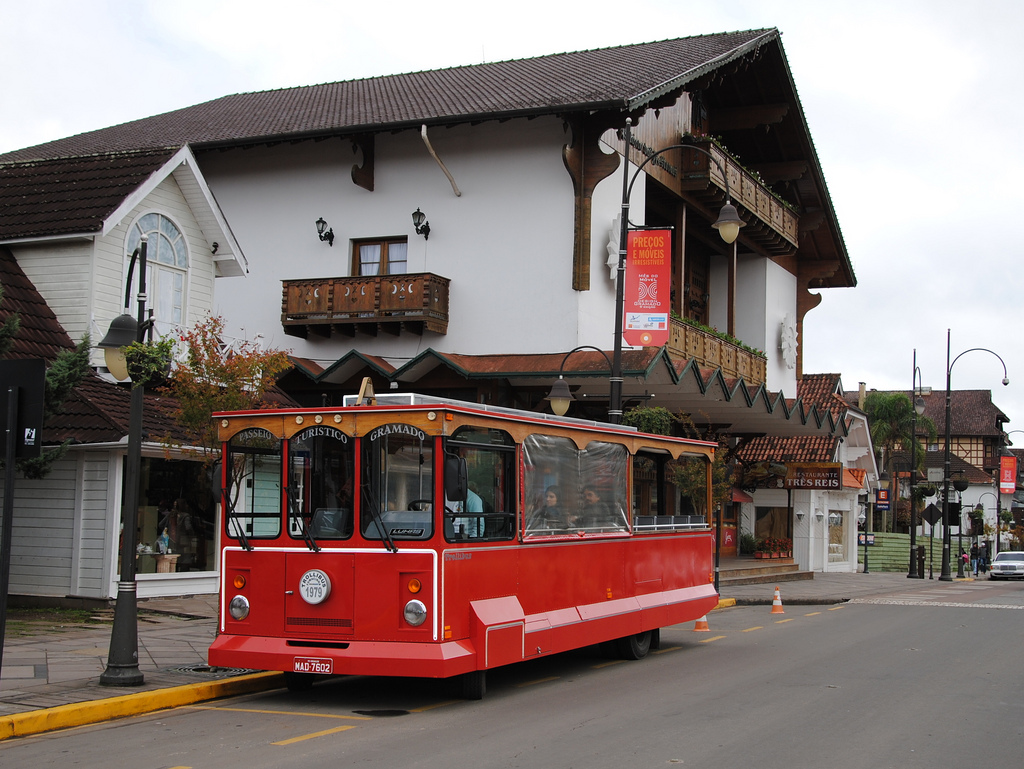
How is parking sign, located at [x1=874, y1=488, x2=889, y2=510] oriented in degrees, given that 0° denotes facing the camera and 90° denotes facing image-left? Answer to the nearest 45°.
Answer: approximately 0°

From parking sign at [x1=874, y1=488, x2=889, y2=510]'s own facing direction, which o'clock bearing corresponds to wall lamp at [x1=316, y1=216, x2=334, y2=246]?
The wall lamp is roughly at 1 o'clock from the parking sign.

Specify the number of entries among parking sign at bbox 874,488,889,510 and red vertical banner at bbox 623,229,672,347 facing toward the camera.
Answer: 2

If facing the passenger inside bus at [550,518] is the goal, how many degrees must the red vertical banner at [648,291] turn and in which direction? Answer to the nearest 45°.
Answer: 0° — it already faces them
